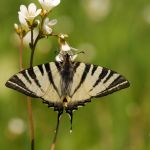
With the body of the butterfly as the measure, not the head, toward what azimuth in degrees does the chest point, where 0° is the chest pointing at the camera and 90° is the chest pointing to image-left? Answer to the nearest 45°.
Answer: approximately 180°
